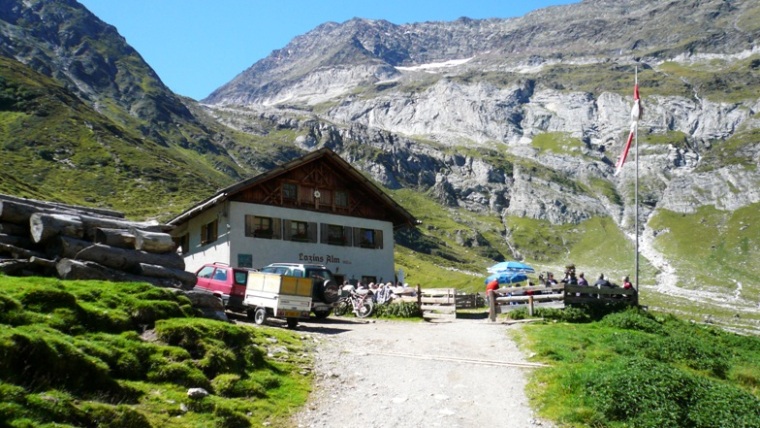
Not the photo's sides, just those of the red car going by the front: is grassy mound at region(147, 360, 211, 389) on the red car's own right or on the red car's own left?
on the red car's own left

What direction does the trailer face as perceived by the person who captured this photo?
facing away from the viewer and to the left of the viewer

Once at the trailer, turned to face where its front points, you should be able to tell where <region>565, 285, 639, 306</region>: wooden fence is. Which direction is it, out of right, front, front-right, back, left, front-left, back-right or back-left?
back-right

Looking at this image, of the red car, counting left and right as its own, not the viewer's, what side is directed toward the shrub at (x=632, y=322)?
back

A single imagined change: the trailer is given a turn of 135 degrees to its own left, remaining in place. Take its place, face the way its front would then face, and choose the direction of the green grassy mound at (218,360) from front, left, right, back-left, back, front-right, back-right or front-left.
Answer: front

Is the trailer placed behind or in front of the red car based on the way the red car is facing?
behind

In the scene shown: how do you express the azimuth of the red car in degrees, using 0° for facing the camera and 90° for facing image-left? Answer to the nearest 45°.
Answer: approximately 135°

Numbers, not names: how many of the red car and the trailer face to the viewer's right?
0

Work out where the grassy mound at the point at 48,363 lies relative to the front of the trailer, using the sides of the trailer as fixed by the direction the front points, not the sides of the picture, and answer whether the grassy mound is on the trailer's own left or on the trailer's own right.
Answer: on the trailer's own left

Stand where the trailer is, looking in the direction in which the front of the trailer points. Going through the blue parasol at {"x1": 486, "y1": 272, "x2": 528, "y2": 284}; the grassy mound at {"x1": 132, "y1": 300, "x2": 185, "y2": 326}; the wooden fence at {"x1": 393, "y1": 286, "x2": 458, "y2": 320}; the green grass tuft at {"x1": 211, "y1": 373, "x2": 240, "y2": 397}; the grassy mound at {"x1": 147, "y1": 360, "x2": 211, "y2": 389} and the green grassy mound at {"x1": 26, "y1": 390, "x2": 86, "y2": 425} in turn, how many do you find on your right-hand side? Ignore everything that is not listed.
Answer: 2

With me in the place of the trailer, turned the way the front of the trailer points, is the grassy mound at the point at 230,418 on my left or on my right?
on my left

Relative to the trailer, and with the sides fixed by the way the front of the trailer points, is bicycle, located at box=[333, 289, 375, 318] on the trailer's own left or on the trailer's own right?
on the trailer's own right

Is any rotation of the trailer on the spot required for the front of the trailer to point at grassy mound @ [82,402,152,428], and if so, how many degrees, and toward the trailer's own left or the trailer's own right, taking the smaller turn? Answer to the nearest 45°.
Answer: approximately 135° to the trailer's own left
